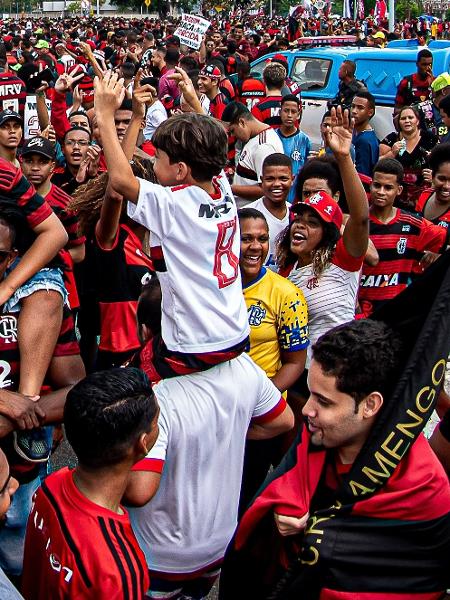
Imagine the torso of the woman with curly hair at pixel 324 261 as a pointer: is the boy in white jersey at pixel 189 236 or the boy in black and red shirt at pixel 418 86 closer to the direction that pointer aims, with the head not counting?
the boy in white jersey

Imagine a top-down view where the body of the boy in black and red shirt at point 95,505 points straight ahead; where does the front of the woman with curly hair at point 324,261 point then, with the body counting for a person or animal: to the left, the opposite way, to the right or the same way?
the opposite way

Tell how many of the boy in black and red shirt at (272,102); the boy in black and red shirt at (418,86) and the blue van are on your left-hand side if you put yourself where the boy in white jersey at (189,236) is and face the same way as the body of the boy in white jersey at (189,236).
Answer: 0

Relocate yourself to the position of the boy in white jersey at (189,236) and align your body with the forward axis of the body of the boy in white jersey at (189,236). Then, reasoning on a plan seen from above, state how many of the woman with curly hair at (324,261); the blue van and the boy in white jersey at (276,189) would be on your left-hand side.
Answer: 0

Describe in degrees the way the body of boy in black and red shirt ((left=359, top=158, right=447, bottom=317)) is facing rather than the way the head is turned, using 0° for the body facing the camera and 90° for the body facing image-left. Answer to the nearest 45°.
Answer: approximately 45°

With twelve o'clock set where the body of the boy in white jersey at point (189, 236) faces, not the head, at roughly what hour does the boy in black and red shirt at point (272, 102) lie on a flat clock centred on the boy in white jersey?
The boy in black and red shirt is roughly at 2 o'clock from the boy in white jersey.

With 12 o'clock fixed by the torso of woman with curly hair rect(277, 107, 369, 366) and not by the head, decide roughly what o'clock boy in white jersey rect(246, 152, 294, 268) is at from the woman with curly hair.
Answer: The boy in white jersey is roughly at 4 o'clock from the woman with curly hair.

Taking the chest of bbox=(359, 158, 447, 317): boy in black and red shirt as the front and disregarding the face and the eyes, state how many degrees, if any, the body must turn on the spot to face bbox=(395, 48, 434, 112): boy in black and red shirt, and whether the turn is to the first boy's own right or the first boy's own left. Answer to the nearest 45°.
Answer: approximately 135° to the first boy's own right

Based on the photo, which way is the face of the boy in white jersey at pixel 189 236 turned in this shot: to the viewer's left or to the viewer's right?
to the viewer's left

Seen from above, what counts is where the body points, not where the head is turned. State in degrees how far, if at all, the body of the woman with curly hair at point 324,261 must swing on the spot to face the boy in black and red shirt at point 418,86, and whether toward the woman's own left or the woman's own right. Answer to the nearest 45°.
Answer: approximately 135° to the woman's own right

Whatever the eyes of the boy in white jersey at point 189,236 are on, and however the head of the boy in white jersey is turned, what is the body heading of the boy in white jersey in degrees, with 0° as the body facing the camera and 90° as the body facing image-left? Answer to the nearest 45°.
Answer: approximately 135°
